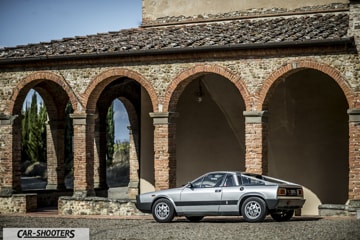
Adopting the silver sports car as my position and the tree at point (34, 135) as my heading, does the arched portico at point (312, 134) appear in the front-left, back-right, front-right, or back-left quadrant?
front-right

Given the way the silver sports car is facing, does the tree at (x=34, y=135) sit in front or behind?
in front

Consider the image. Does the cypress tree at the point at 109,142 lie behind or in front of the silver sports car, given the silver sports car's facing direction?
in front

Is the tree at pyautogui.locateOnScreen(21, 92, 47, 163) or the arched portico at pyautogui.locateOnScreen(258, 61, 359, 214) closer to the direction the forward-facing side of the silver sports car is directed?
the tree

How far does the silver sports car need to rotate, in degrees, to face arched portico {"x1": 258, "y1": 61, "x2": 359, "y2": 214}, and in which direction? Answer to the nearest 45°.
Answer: approximately 90° to its right

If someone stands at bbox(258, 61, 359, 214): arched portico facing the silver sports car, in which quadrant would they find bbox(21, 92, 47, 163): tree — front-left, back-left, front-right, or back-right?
back-right

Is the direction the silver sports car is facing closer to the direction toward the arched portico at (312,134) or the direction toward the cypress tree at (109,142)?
the cypress tree

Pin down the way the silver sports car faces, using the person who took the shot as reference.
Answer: facing away from the viewer and to the left of the viewer

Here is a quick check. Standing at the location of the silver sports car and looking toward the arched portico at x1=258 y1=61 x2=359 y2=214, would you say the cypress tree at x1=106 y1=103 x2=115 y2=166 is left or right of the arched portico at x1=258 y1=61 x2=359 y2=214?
left
